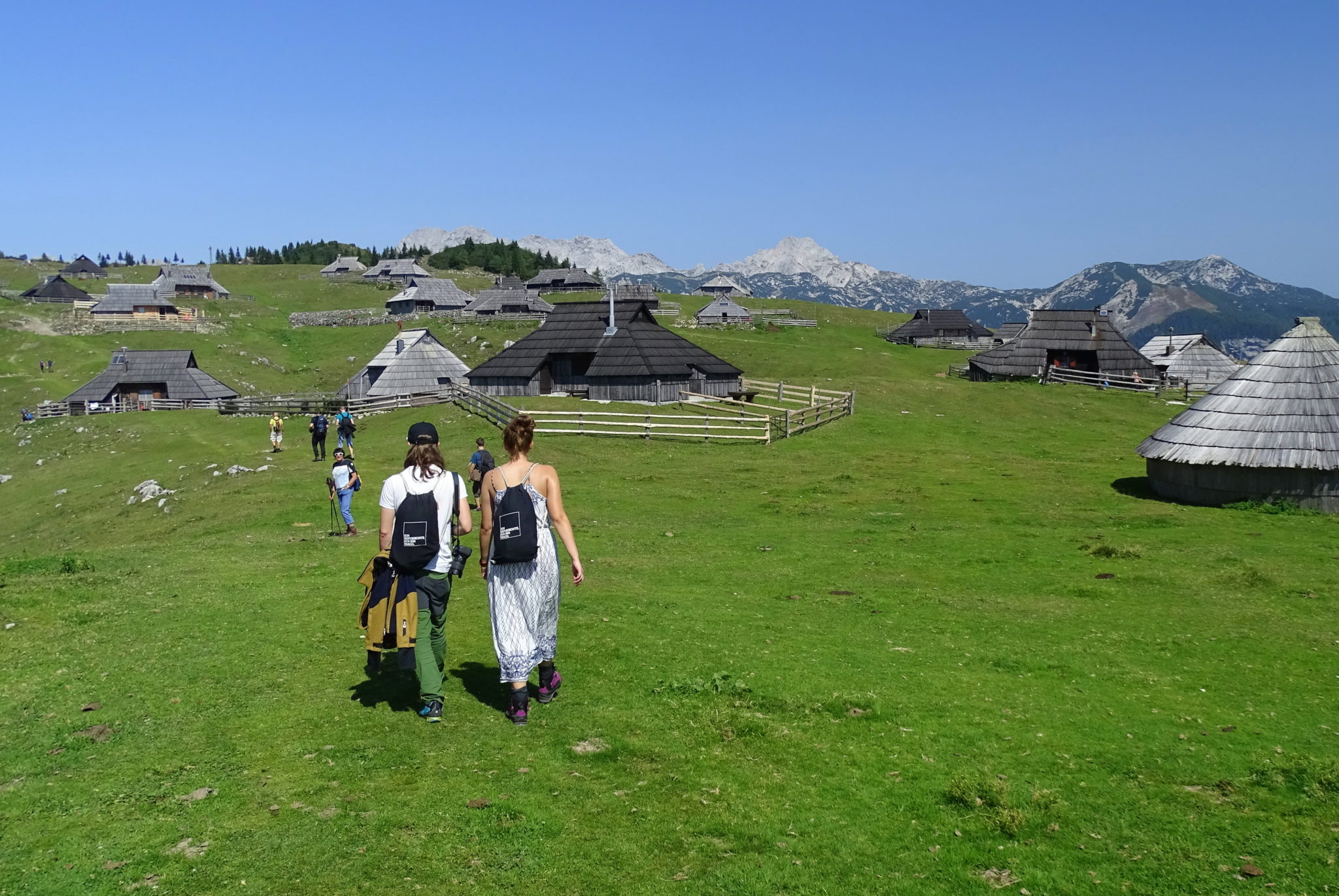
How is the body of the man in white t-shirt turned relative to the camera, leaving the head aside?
away from the camera

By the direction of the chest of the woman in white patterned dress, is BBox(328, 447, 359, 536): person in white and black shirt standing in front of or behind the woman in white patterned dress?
in front

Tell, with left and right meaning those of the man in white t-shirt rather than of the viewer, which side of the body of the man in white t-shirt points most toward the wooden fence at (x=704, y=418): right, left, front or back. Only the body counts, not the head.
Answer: front

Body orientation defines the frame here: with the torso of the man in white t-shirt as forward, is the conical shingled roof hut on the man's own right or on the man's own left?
on the man's own right

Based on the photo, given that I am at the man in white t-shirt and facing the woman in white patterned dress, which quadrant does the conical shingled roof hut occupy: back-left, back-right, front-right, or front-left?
front-left

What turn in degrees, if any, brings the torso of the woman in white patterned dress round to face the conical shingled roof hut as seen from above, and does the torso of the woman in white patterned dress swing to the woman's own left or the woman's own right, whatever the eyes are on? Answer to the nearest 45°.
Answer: approximately 45° to the woman's own right

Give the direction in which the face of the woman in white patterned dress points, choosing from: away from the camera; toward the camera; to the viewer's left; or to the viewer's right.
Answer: away from the camera

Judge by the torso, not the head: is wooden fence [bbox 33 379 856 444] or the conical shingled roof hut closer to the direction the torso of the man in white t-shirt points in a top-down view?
the wooden fence

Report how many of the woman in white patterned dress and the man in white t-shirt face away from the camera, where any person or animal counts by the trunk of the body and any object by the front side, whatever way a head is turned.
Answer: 2

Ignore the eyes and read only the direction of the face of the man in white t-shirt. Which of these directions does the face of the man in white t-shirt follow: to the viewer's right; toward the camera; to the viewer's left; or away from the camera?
away from the camera

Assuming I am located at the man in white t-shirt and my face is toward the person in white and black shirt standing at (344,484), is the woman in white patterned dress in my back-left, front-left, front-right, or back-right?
back-right

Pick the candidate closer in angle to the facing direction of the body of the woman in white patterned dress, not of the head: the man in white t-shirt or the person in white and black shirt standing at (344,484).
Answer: the person in white and black shirt standing

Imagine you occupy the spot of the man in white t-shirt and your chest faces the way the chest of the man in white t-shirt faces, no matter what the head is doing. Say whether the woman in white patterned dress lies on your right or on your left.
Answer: on your right

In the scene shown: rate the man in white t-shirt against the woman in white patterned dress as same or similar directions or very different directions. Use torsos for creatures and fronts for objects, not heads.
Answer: same or similar directions

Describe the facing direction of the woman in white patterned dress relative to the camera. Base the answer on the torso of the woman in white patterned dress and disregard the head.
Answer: away from the camera

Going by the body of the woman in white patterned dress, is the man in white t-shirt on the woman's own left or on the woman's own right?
on the woman's own left
